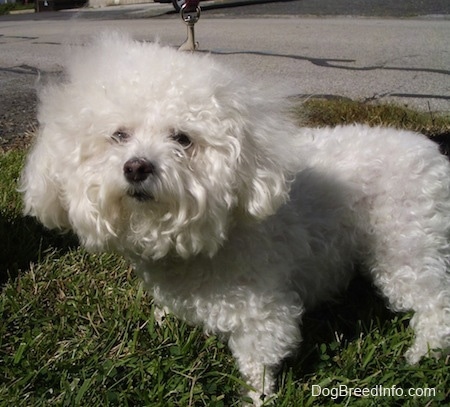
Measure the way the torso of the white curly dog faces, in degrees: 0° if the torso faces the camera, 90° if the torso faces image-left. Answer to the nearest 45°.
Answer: approximately 45°
